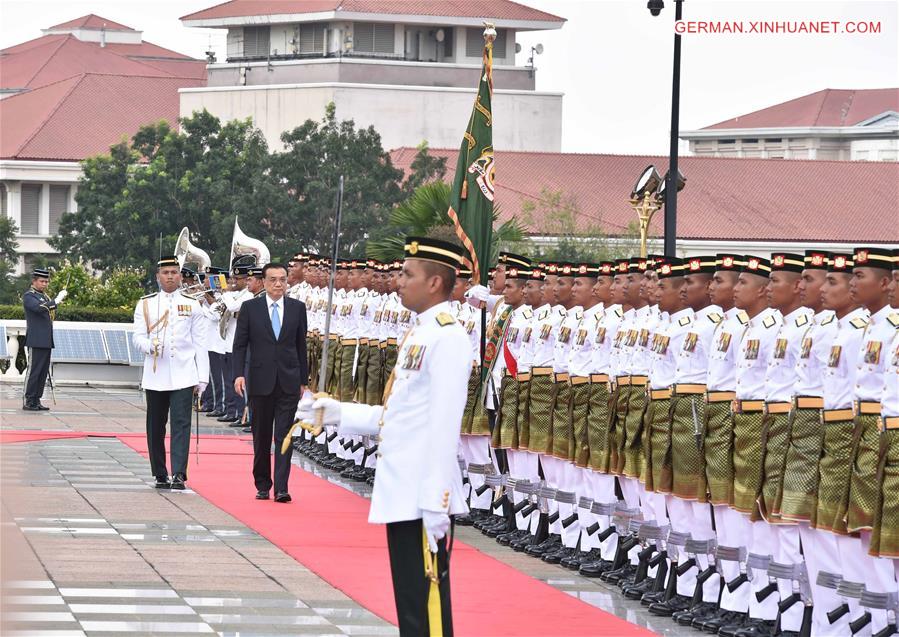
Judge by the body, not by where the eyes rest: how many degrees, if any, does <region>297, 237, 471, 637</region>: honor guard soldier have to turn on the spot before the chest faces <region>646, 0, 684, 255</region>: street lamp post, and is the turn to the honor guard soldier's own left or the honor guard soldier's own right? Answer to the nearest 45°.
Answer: approximately 90° to the honor guard soldier's own right

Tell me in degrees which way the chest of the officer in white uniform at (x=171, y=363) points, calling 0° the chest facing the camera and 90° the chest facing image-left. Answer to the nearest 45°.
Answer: approximately 0°

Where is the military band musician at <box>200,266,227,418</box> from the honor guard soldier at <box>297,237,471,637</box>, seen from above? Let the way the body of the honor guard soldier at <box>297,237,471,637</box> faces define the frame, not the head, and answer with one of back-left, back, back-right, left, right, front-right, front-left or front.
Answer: right

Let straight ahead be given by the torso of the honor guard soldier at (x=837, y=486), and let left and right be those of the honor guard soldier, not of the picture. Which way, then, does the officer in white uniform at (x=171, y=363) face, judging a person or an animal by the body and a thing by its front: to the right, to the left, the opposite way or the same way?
to the left

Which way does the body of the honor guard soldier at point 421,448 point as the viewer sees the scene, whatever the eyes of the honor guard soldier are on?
to the viewer's left

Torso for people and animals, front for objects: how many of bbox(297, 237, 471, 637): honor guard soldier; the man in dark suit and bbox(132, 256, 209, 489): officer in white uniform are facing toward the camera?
2

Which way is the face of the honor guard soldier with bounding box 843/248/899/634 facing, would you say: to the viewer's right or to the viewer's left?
to the viewer's left

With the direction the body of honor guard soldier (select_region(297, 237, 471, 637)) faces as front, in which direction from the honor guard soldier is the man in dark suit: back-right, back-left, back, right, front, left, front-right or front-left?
right

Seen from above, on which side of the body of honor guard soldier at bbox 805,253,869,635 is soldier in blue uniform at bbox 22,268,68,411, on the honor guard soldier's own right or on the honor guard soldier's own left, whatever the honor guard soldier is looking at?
on the honor guard soldier's own right

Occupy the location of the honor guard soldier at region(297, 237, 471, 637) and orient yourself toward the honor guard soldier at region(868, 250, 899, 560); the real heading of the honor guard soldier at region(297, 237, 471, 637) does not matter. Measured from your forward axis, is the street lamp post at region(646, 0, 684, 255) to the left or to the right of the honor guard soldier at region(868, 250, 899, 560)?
left

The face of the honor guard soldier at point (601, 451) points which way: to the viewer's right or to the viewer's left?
to the viewer's left

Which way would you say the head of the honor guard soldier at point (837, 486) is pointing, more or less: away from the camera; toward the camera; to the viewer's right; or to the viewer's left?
to the viewer's left

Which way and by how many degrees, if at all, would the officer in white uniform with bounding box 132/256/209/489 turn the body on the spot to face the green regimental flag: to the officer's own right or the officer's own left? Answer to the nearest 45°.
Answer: approximately 45° to the officer's own left
